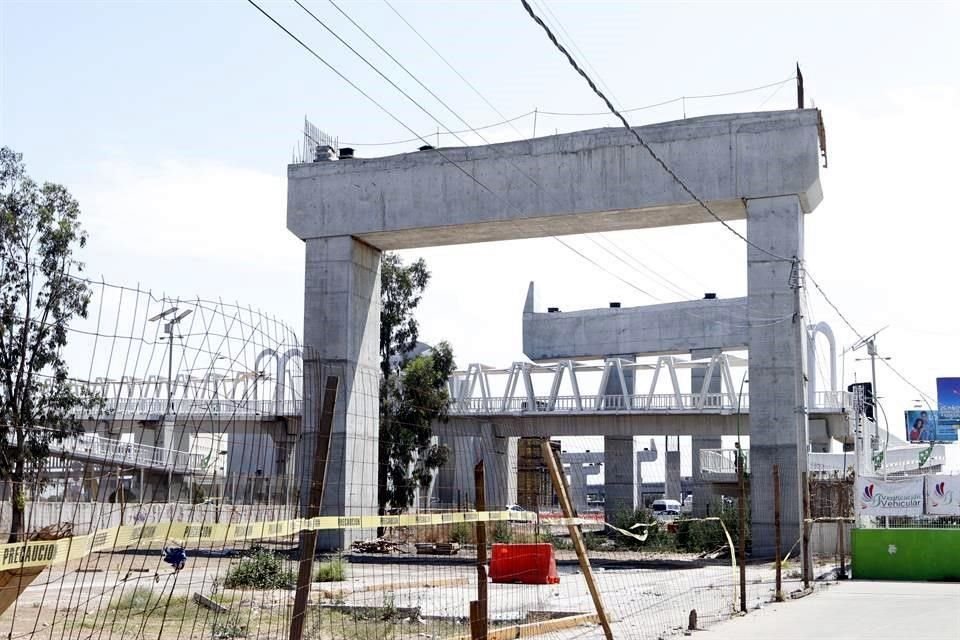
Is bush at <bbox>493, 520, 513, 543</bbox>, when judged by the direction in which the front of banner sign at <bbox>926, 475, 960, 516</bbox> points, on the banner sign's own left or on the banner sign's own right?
on the banner sign's own right

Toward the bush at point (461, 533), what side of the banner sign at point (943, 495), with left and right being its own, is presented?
right

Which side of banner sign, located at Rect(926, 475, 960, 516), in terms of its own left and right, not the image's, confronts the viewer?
front

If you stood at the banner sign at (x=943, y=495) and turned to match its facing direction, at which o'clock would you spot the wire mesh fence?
The wire mesh fence is roughly at 1 o'clock from the banner sign.

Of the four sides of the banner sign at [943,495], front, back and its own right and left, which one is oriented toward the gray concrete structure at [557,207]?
right

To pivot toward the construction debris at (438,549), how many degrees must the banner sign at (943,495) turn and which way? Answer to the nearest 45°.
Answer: approximately 90° to its right

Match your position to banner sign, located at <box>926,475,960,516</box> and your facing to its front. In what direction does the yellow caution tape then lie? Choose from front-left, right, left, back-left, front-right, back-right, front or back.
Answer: front

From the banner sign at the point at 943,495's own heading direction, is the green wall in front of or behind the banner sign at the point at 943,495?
in front

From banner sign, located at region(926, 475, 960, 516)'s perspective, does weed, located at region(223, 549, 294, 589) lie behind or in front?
in front

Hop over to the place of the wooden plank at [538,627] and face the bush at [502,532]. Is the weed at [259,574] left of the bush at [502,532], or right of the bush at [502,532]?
left

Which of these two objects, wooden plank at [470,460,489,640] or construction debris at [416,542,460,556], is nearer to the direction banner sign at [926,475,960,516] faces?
the wooden plank

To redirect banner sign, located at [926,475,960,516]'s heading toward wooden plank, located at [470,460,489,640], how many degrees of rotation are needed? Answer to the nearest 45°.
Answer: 0° — it already faces it

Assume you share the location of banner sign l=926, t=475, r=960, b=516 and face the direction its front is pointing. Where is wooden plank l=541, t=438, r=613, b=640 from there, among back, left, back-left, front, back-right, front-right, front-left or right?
front
